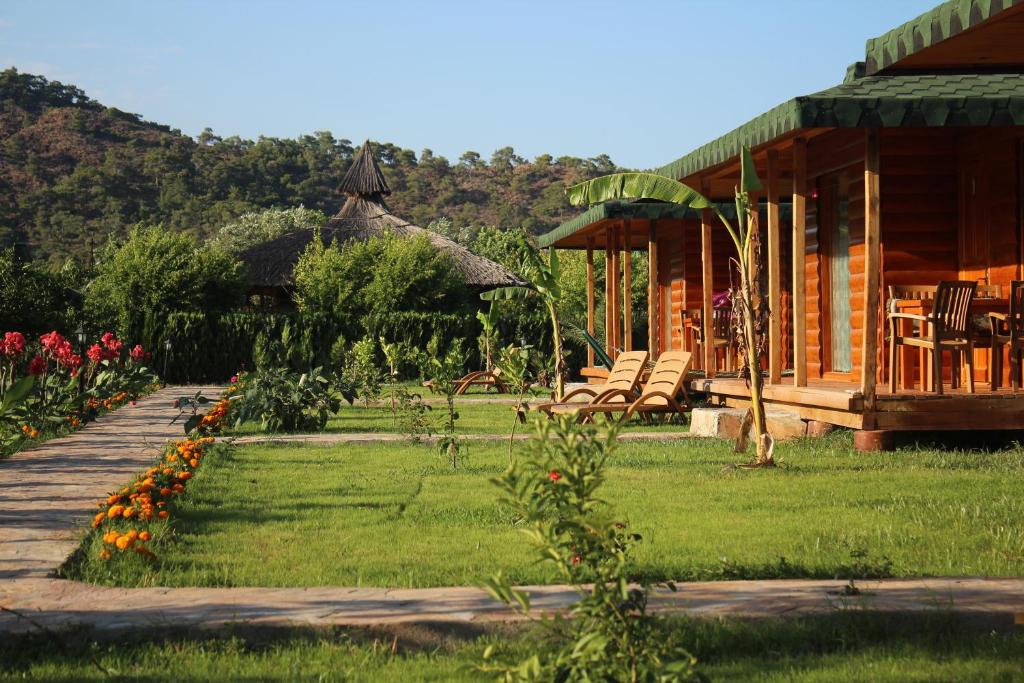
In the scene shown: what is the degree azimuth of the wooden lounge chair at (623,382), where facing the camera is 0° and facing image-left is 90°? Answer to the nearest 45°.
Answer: approximately 45°

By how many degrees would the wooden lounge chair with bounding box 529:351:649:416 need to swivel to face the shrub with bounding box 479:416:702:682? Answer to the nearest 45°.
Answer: approximately 45° to its left

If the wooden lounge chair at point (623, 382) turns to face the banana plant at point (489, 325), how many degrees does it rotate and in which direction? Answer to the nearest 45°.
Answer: approximately 90° to its right

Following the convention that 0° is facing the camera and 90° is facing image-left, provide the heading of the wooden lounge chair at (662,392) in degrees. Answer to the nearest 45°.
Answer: approximately 45°

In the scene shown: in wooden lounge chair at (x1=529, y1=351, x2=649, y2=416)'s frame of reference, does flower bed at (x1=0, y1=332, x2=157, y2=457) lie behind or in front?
in front

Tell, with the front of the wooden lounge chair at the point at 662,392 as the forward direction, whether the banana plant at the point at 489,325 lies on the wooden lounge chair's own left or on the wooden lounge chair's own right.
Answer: on the wooden lounge chair's own right

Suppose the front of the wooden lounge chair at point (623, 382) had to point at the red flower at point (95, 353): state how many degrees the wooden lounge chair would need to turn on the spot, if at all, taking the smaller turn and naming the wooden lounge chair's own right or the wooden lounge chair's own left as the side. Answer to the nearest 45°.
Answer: approximately 45° to the wooden lounge chair's own right
